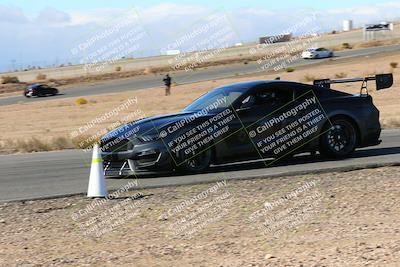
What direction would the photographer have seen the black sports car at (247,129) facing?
facing the viewer and to the left of the viewer

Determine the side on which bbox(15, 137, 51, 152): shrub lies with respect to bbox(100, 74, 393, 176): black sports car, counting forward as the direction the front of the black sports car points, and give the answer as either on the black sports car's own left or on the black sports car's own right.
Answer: on the black sports car's own right

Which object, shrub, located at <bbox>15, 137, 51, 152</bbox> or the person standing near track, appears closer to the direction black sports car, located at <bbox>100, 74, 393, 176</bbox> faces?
the shrub

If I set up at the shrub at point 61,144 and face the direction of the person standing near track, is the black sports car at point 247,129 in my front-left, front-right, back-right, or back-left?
back-right

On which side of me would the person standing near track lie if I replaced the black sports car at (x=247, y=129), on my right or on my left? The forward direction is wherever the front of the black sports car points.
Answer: on my right
